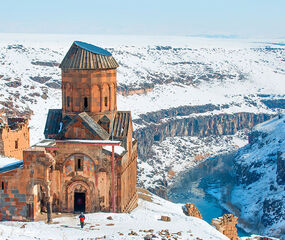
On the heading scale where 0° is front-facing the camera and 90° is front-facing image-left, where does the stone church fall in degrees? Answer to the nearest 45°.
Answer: approximately 0°
